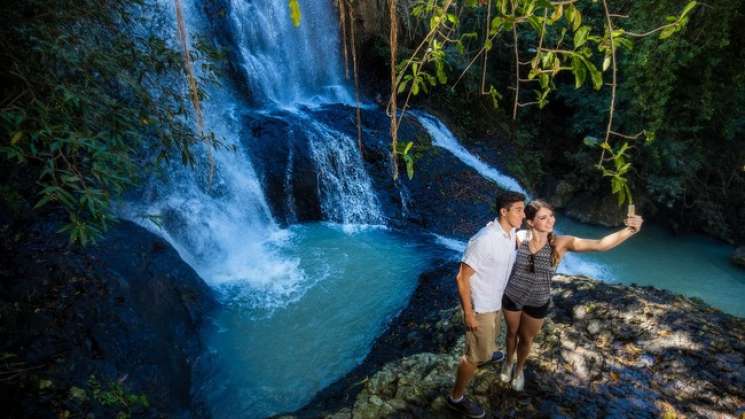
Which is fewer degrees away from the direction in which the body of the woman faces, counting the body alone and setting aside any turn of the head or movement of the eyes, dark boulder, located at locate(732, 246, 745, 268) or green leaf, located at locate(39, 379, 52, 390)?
the green leaf

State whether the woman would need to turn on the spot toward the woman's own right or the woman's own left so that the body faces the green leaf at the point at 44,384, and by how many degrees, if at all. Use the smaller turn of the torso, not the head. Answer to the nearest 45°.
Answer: approximately 45° to the woman's own right

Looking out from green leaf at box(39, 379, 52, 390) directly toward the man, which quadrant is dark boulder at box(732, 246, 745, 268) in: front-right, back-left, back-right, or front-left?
front-left

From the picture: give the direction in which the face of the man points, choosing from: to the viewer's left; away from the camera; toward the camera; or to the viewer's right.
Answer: to the viewer's right

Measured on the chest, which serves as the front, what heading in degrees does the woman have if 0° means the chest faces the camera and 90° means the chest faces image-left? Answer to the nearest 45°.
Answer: approximately 0°

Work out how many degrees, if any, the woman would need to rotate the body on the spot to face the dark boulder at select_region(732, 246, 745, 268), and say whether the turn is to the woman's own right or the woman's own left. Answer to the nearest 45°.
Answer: approximately 135° to the woman's own left

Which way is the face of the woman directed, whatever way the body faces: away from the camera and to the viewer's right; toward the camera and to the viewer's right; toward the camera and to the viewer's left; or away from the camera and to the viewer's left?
toward the camera and to the viewer's right

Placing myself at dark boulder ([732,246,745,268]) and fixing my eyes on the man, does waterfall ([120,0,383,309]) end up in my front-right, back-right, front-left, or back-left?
front-right
